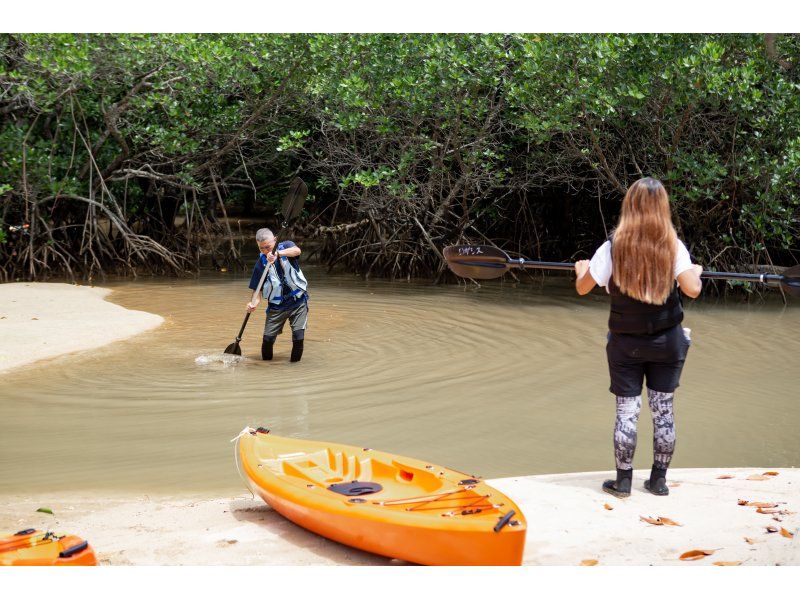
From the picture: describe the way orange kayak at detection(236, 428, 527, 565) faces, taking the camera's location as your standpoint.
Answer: facing away from the viewer and to the left of the viewer

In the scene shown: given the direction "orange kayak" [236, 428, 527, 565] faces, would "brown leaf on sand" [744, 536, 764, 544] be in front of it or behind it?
behind

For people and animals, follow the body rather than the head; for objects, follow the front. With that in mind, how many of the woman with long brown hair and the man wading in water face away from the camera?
1

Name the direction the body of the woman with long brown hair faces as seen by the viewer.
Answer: away from the camera

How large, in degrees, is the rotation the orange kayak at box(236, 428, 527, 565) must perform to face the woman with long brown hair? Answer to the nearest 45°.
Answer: approximately 135° to its right

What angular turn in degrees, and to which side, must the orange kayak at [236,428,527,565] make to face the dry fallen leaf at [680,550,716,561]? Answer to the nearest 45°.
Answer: approximately 135° to its right

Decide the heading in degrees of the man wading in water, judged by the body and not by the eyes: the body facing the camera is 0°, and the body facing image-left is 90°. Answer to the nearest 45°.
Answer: approximately 45°

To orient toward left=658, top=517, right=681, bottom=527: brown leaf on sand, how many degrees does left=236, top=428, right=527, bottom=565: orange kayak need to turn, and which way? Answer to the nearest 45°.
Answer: approximately 135° to its right
